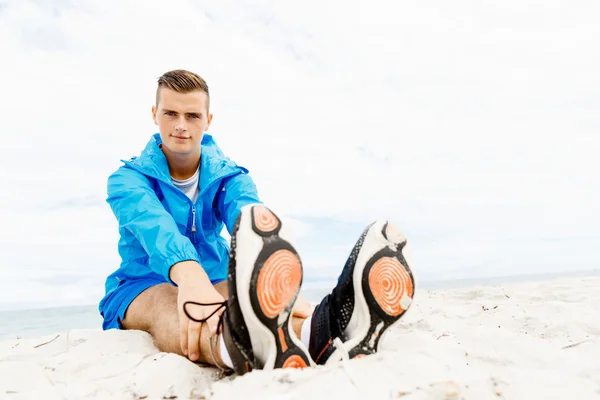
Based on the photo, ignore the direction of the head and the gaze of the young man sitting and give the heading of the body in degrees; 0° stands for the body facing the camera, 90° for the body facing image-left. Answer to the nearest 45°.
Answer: approximately 315°
